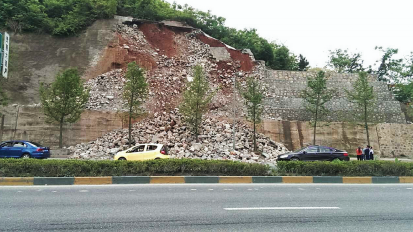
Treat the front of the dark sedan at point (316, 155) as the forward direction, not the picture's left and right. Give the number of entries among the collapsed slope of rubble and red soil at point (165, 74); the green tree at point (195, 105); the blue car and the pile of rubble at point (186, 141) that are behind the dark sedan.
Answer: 0

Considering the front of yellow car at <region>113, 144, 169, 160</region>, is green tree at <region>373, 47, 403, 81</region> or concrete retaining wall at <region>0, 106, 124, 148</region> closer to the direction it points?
the concrete retaining wall

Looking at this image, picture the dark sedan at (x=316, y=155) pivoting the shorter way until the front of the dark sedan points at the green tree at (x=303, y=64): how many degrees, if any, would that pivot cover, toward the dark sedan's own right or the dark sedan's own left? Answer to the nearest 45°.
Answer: approximately 90° to the dark sedan's own right

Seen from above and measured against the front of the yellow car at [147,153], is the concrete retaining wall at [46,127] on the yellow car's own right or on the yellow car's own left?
on the yellow car's own right

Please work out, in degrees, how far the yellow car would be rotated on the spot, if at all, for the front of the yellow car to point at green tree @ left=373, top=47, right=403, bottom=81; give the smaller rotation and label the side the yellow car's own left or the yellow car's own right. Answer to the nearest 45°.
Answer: approximately 135° to the yellow car's own right

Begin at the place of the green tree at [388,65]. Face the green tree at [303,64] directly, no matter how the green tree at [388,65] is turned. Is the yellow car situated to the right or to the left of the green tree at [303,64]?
left

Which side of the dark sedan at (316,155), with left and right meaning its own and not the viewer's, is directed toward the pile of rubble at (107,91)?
front

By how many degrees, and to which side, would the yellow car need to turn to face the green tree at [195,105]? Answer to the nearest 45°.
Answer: approximately 135° to its right

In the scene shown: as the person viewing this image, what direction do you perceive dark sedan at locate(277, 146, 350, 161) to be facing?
facing to the left of the viewer

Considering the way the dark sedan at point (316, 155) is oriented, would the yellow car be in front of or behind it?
in front

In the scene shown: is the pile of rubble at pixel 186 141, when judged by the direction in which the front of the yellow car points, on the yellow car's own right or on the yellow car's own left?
on the yellow car's own right

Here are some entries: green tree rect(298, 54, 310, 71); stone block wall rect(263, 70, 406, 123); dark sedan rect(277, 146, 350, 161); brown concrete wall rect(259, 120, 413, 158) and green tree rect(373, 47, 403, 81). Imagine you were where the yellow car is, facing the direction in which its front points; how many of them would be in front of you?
0
